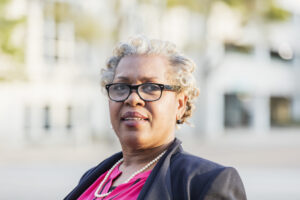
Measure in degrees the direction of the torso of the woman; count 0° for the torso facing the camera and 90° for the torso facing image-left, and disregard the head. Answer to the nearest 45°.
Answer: approximately 45°
